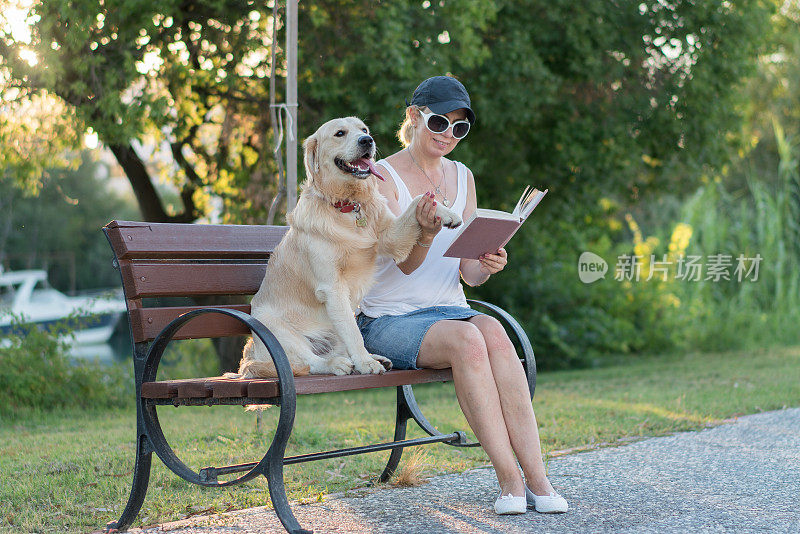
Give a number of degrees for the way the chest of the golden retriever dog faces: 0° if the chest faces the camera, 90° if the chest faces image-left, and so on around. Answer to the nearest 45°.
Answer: approximately 315°

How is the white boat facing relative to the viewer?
to the viewer's right

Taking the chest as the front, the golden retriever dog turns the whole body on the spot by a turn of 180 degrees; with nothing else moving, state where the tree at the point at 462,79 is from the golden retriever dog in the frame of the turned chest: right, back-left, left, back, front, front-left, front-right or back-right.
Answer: front-right

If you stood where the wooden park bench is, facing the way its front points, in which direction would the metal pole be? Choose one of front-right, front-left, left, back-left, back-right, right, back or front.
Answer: back-left

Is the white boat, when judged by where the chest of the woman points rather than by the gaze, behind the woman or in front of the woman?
behind

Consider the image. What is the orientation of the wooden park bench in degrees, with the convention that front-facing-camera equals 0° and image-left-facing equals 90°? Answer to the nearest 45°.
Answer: approximately 315°

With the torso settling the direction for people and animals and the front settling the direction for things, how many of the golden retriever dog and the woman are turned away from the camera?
0

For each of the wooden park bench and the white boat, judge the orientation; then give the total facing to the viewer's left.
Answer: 0

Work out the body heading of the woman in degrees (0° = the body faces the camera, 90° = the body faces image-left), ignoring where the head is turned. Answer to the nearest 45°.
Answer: approximately 315°
